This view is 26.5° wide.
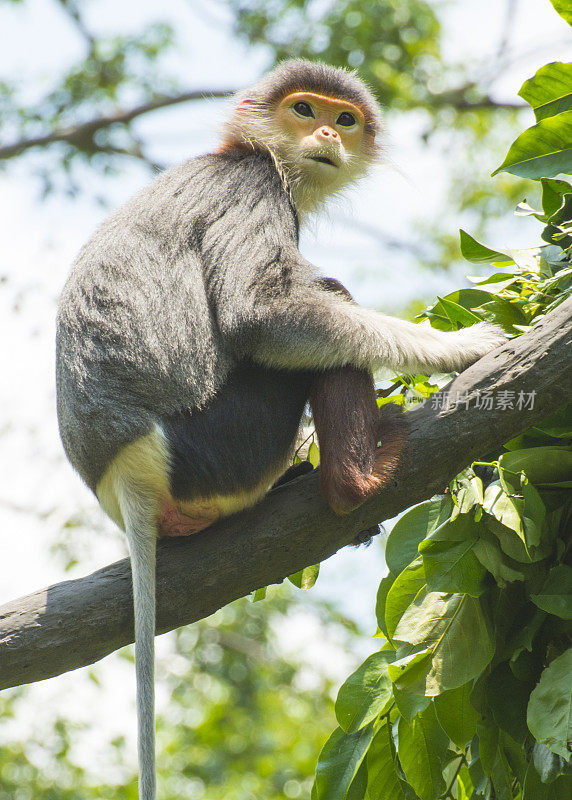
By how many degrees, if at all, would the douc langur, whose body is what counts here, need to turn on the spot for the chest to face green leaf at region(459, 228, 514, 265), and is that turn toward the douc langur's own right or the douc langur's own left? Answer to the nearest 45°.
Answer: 0° — it already faces it

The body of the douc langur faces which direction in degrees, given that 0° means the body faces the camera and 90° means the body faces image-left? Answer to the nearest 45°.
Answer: approximately 270°

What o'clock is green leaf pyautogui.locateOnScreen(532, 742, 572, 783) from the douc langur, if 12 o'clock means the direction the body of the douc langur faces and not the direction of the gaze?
The green leaf is roughly at 2 o'clock from the douc langur.

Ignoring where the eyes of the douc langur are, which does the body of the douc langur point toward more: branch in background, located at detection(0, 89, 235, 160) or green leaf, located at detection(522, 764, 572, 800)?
the green leaf

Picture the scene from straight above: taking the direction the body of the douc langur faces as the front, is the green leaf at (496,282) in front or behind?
in front

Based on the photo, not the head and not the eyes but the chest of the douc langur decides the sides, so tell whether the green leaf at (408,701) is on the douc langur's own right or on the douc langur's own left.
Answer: on the douc langur's own right

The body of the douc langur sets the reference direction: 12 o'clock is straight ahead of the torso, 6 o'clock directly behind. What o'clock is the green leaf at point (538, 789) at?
The green leaf is roughly at 2 o'clock from the douc langur.

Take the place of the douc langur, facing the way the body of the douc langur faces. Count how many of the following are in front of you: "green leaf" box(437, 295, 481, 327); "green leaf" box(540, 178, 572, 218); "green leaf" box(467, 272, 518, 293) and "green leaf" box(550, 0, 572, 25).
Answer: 4

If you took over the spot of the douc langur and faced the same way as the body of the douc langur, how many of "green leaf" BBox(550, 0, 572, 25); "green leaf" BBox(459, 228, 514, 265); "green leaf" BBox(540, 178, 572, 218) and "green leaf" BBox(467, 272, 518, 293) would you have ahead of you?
4

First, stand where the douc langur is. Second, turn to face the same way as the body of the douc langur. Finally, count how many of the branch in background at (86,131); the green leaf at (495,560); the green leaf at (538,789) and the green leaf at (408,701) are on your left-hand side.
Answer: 1

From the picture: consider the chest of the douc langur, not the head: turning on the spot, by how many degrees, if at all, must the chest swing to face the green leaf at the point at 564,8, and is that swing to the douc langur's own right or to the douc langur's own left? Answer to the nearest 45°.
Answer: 0° — it already faces it

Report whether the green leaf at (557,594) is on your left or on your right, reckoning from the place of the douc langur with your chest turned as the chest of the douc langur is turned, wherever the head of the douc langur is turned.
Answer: on your right

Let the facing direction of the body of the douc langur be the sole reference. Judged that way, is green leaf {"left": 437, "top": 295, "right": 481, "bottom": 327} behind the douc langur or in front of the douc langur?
in front
